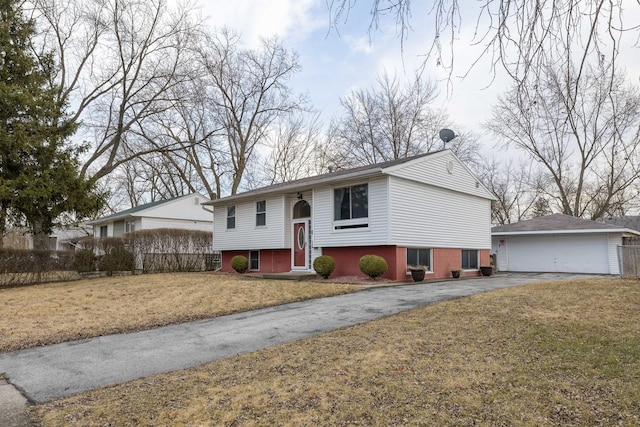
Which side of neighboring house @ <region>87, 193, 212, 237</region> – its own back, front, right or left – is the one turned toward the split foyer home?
left

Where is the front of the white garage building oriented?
toward the camera

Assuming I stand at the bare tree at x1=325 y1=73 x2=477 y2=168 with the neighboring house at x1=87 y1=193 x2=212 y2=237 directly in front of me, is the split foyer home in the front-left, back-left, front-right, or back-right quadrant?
front-left

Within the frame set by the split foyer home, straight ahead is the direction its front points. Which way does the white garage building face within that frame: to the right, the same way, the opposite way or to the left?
the same way

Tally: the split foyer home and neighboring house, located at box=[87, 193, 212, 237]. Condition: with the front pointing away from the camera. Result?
0

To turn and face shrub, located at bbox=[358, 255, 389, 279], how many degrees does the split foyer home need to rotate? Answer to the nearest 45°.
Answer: approximately 45° to its left

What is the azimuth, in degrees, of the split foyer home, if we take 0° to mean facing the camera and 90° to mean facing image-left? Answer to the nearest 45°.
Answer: approximately 45°

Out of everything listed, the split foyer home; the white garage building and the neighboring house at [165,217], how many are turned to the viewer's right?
0

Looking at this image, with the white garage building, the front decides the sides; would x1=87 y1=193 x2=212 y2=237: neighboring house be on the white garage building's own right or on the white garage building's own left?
on the white garage building's own right

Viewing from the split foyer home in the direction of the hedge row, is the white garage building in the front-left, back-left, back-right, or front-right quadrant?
back-right

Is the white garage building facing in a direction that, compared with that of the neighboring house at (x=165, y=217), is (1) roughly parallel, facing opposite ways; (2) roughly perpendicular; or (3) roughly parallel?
roughly parallel

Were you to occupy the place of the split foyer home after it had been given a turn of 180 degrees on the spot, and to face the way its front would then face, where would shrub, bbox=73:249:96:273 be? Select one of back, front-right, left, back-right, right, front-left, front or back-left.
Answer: back-left

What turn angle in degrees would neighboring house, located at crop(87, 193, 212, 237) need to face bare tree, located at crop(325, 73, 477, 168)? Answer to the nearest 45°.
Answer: approximately 135° to its left

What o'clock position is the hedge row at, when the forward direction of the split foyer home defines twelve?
The hedge row is roughly at 2 o'clock from the split foyer home.

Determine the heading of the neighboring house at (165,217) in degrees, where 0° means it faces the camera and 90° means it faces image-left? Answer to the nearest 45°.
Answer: approximately 45°

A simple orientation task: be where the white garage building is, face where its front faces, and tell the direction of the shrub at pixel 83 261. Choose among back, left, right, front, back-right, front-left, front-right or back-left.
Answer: front-right

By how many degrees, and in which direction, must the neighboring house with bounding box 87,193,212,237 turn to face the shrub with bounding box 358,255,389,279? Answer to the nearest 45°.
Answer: approximately 45° to its left

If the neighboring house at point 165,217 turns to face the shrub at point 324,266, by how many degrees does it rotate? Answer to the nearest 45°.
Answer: approximately 45° to its left
